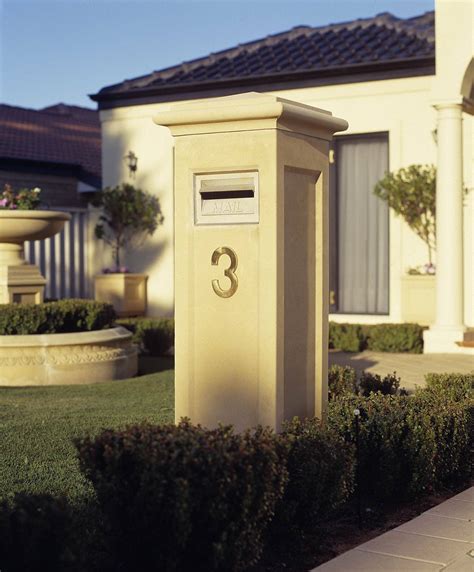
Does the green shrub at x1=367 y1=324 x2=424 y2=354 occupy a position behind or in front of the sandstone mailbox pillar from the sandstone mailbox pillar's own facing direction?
behind

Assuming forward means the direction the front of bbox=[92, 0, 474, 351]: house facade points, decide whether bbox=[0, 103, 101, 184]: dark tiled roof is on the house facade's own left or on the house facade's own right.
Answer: on the house facade's own right

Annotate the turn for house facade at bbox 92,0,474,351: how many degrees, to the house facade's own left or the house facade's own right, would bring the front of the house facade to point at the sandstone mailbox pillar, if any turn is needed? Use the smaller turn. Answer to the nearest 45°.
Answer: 0° — it already faces it

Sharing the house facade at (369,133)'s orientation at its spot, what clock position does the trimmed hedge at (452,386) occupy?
The trimmed hedge is roughly at 12 o'clock from the house facade.

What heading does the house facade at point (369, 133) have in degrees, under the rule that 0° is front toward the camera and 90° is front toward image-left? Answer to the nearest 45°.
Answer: approximately 0°

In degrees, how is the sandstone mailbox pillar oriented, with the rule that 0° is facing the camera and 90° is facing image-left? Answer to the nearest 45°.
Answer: approximately 45°
